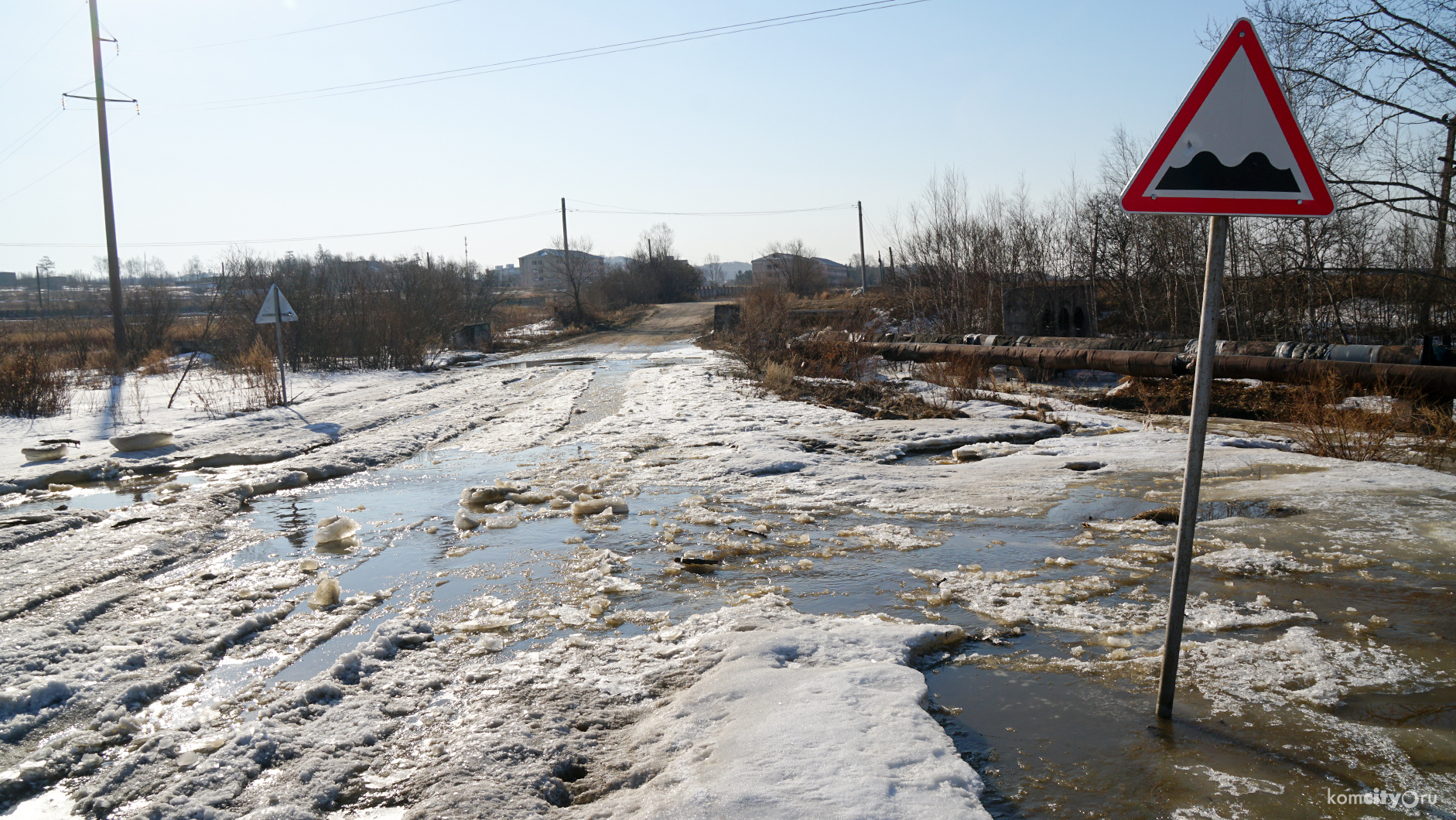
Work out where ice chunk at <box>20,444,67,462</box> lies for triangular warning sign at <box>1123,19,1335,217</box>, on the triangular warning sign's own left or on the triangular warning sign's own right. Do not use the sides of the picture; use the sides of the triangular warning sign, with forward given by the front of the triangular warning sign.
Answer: on the triangular warning sign's own right

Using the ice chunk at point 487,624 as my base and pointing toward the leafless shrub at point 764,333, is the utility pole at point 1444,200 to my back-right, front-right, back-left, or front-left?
front-right

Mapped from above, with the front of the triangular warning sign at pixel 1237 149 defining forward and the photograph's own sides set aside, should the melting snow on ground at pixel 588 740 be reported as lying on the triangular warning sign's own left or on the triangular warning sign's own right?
on the triangular warning sign's own right

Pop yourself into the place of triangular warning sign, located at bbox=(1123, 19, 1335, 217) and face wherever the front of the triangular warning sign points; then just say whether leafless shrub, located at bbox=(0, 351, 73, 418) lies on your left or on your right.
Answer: on your right

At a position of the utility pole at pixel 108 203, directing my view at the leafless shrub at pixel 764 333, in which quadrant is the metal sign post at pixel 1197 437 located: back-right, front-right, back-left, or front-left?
front-right

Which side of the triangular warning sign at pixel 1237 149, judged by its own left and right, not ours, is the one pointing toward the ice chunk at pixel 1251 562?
back

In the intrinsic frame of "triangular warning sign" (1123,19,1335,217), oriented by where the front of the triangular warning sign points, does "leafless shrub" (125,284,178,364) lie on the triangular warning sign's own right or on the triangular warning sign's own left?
on the triangular warning sign's own right

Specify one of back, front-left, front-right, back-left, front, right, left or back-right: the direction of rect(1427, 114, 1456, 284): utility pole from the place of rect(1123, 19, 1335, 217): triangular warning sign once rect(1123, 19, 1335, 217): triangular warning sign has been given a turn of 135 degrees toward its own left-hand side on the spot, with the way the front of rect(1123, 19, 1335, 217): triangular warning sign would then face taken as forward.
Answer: front-left

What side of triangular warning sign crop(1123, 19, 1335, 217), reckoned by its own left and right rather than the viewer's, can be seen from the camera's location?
front

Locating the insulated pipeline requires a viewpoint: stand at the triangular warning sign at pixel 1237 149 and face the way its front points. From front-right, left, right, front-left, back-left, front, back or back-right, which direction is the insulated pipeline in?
back

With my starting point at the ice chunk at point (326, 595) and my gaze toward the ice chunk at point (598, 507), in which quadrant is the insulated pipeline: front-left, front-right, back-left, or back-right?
front-right

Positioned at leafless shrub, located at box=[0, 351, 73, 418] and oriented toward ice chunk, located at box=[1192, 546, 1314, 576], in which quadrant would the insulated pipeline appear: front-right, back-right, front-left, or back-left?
front-left

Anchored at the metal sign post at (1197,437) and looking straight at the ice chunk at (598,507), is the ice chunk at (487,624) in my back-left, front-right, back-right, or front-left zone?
front-left

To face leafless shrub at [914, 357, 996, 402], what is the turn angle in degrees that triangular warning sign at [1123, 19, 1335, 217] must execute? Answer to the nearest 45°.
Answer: approximately 180°
